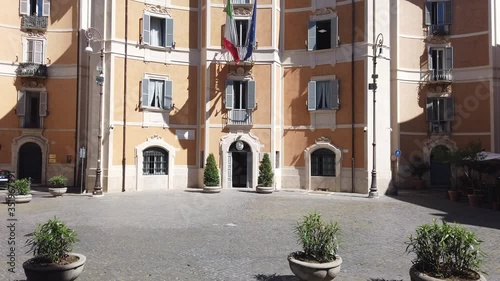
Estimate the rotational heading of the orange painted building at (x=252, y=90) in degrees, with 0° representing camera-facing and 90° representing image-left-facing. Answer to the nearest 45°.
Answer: approximately 0°

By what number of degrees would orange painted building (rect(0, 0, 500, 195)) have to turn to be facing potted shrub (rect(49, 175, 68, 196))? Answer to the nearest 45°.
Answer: approximately 90° to its right

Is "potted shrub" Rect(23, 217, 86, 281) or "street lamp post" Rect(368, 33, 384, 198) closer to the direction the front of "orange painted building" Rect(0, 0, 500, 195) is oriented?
the potted shrub

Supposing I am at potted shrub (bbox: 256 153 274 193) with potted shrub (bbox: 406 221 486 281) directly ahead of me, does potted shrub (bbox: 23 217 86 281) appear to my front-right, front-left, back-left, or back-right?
front-right

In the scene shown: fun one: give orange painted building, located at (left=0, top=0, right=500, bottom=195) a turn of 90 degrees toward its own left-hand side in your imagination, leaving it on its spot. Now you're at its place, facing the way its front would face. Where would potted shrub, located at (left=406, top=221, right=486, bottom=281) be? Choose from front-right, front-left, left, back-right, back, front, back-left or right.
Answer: right

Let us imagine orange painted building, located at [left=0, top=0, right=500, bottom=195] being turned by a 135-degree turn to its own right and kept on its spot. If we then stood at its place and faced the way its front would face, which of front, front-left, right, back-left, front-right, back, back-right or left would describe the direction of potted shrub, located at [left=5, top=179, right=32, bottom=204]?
left

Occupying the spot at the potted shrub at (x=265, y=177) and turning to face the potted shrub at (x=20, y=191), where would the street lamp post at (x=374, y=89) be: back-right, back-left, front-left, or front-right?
back-left

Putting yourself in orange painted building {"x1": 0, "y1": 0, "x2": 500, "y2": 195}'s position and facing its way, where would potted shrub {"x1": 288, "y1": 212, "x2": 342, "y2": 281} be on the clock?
The potted shrub is roughly at 12 o'clock from the orange painted building.

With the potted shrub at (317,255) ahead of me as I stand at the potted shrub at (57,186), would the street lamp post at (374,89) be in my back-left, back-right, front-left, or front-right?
front-left

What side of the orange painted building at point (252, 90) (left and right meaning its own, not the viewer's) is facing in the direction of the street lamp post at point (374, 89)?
left

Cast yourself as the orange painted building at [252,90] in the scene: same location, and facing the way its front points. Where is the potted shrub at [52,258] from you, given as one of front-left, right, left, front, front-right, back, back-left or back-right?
front
